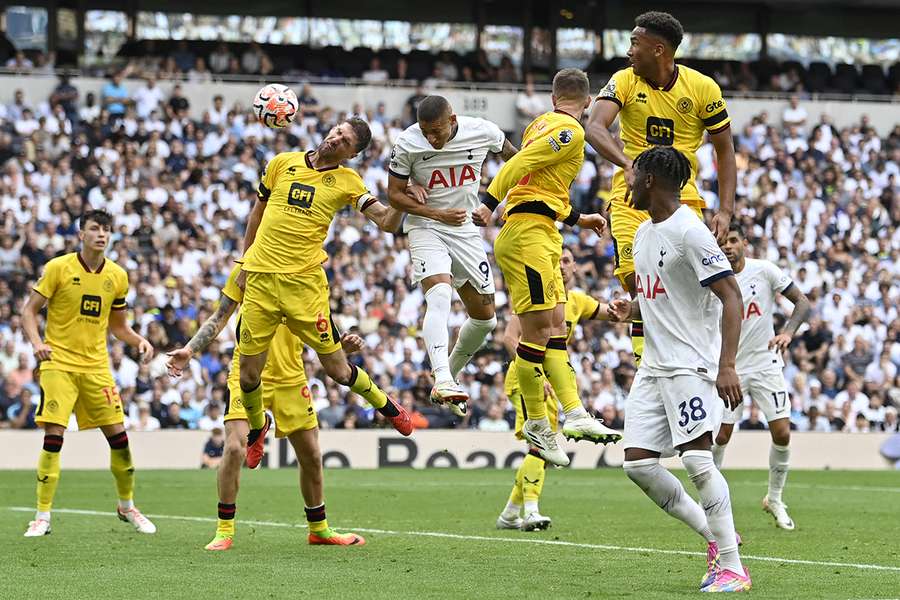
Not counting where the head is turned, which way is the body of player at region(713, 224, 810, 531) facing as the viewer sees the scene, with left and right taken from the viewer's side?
facing the viewer and to the left of the viewer

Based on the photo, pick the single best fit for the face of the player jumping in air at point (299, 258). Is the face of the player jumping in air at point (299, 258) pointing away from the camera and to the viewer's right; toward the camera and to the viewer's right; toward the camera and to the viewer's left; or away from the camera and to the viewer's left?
toward the camera and to the viewer's left

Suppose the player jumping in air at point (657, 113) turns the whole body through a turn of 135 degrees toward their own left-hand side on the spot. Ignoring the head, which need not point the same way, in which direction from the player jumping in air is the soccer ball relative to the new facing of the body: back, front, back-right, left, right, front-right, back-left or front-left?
back-left

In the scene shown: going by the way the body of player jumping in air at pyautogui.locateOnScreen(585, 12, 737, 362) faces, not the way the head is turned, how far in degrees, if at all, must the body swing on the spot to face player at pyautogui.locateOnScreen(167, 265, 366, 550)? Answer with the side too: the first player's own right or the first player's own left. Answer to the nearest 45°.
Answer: approximately 90° to the first player's own right

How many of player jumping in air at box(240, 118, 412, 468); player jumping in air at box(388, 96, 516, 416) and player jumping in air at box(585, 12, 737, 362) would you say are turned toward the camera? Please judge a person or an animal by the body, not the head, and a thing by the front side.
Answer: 3

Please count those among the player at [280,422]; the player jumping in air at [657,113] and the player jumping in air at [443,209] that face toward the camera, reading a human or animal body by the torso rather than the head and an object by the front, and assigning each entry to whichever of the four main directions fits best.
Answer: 3

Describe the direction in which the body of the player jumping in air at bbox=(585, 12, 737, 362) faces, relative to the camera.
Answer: toward the camera

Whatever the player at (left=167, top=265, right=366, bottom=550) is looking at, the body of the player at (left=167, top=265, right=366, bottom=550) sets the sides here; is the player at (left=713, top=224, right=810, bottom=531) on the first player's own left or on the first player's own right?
on the first player's own left

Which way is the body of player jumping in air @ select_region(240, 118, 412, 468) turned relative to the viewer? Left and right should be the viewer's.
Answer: facing the viewer
